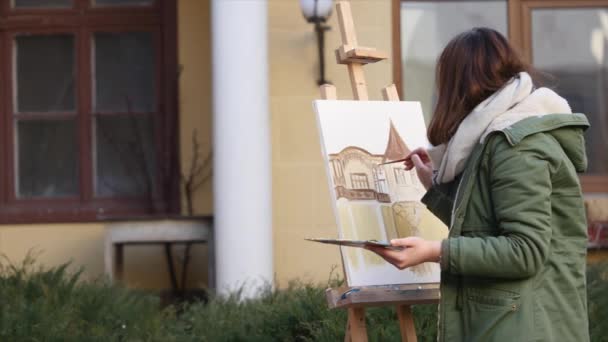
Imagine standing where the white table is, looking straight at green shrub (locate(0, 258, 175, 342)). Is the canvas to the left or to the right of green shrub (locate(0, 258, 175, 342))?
left

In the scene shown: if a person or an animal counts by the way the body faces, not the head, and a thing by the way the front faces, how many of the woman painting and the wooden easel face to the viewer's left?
1

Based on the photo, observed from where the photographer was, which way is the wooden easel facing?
facing the viewer and to the right of the viewer

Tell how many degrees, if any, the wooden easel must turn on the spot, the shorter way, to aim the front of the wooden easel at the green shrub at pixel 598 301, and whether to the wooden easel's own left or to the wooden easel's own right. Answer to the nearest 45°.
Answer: approximately 90° to the wooden easel's own left

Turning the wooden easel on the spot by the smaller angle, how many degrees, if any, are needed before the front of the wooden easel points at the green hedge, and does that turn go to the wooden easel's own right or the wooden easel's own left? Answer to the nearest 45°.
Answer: approximately 180°

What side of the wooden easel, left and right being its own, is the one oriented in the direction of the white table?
back

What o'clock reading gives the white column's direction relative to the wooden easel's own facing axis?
The white column is roughly at 7 o'clock from the wooden easel.

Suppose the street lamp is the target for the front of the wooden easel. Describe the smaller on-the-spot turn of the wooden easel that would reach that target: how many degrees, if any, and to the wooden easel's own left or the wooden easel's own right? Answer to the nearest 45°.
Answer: approximately 135° to the wooden easel's own left

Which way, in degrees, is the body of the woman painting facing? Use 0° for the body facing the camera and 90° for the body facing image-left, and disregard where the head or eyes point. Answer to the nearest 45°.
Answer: approximately 90°
